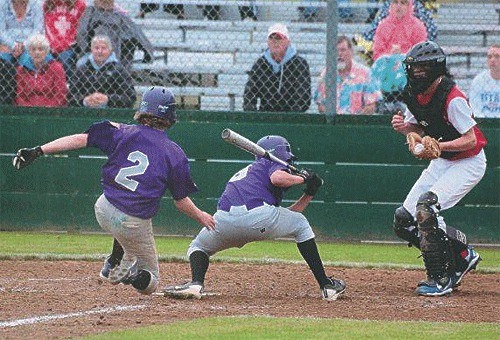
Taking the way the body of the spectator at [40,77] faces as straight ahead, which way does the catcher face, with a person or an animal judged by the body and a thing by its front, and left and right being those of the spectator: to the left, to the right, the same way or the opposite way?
to the right

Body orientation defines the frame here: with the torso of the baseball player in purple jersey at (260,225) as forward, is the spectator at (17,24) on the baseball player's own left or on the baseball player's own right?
on the baseball player's own left

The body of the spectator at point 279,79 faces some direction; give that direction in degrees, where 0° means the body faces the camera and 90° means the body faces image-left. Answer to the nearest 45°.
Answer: approximately 0°

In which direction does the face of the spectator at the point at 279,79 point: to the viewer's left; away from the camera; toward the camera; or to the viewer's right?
toward the camera

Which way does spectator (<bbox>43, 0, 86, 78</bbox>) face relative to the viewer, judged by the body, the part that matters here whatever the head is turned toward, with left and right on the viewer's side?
facing the viewer

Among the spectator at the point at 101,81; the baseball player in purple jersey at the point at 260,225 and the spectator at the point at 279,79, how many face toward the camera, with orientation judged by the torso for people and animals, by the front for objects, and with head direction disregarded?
2

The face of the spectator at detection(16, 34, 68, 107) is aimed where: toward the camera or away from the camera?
toward the camera

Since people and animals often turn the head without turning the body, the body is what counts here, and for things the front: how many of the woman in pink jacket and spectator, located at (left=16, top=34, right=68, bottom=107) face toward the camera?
2

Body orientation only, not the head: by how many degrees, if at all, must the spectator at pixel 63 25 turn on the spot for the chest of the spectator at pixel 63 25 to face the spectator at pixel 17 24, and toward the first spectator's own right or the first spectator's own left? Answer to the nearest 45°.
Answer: approximately 90° to the first spectator's own right

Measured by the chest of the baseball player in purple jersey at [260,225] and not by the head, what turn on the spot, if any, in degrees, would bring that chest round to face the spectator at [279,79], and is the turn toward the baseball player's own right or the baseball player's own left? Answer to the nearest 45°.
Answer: approximately 45° to the baseball player's own left

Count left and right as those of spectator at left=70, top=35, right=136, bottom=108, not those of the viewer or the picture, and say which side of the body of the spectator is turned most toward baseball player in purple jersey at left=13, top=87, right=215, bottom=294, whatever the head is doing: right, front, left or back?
front

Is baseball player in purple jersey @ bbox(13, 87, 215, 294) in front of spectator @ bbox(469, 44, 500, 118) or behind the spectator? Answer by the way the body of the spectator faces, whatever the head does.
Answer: in front

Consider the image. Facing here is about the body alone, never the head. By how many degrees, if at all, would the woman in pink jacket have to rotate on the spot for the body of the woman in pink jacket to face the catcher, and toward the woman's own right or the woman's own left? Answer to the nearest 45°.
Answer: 0° — they already face them

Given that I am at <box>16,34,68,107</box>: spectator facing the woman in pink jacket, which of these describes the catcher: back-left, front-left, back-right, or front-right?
front-right

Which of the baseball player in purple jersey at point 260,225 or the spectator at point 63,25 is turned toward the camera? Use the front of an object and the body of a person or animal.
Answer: the spectator

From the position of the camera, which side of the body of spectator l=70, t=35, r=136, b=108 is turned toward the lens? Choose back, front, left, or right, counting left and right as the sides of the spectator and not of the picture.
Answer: front

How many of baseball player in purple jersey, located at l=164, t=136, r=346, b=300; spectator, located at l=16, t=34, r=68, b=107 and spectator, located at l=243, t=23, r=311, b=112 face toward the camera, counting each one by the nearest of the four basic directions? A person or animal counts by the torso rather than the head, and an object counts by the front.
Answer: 2

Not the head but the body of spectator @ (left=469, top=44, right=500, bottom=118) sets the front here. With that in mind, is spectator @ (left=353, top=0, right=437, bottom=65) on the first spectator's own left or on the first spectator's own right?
on the first spectator's own right

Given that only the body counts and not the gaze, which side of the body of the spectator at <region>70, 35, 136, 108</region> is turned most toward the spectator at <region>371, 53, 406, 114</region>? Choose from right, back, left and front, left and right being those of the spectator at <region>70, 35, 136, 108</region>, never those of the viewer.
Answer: left
